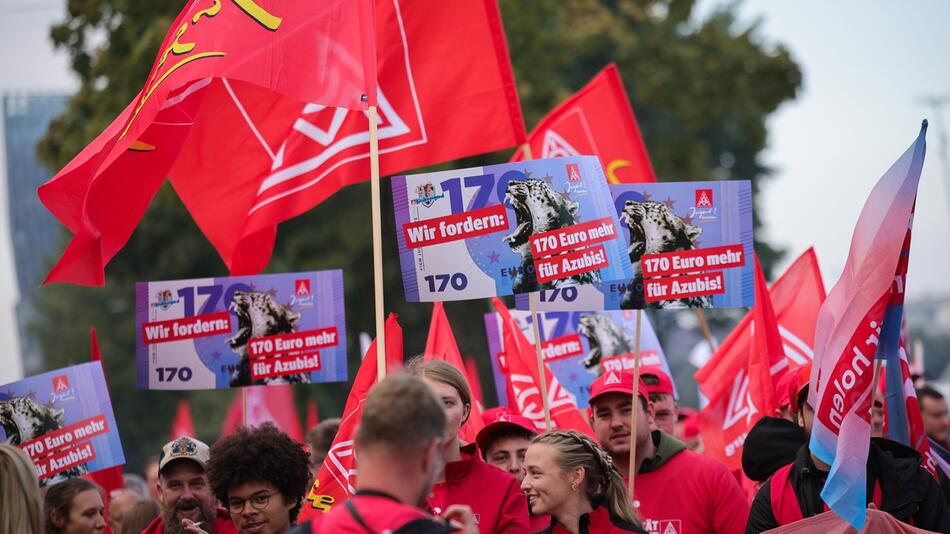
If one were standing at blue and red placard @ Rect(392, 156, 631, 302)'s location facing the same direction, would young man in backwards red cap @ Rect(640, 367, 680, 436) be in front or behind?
behind

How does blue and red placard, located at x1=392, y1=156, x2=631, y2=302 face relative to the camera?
toward the camera

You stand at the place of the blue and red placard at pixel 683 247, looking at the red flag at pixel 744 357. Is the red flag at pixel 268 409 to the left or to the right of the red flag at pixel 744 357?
left

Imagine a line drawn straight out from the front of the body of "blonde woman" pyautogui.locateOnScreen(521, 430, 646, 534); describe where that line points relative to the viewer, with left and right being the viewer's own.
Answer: facing to the left of the viewer

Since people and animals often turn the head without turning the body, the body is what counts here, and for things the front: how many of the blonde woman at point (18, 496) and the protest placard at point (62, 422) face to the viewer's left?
0

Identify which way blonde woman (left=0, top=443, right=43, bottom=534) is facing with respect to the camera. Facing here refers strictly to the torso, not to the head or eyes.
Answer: away from the camera

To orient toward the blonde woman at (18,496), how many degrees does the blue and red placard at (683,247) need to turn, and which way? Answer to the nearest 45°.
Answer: approximately 45° to its right

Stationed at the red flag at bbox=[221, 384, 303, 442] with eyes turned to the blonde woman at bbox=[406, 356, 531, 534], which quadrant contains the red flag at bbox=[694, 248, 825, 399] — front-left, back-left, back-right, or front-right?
front-left

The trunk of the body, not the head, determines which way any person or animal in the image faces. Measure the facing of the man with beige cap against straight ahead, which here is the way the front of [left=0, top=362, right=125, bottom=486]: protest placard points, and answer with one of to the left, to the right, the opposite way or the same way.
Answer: the same way

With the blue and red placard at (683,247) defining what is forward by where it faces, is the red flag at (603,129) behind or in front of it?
behind

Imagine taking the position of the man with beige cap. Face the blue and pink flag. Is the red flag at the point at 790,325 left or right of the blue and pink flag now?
left

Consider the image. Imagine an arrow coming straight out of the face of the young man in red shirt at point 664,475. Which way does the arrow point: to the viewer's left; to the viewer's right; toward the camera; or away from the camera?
toward the camera

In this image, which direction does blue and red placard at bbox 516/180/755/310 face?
toward the camera

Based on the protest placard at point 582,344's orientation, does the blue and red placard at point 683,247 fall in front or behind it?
in front
